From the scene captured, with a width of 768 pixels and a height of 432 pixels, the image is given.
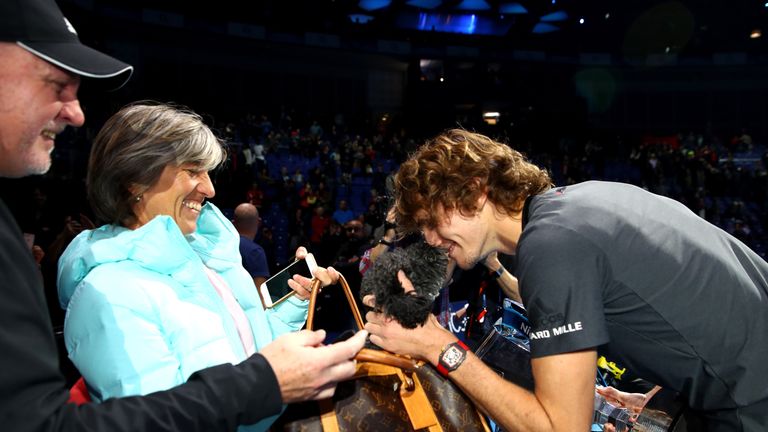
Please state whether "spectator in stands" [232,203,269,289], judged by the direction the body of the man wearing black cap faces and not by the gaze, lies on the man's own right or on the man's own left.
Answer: on the man's own left

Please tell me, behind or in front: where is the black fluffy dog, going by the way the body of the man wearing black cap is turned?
in front

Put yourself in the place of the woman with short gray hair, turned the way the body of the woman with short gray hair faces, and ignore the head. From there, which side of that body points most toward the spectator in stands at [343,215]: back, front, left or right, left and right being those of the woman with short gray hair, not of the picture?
left

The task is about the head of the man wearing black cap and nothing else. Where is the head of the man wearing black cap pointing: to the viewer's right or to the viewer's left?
to the viewer's right

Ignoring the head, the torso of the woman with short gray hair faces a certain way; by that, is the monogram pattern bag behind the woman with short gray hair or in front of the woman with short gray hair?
in front

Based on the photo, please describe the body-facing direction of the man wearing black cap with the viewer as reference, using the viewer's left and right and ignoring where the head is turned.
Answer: facing to the right of the viewer

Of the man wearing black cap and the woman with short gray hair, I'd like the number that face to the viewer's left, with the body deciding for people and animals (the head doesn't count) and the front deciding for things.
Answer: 0

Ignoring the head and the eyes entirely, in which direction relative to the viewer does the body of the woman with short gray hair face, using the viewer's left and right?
facing the viewer and to the right of the viewer

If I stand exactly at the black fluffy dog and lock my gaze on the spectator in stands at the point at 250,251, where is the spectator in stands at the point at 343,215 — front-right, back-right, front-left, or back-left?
front-right

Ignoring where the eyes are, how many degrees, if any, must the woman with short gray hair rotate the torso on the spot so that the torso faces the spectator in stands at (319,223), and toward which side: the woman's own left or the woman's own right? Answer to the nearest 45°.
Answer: approximately 135° to the woman's own left

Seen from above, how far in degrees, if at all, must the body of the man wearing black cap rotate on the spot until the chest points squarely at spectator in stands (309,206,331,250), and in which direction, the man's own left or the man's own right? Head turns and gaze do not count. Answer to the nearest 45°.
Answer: approximately 90° to the man's own left
